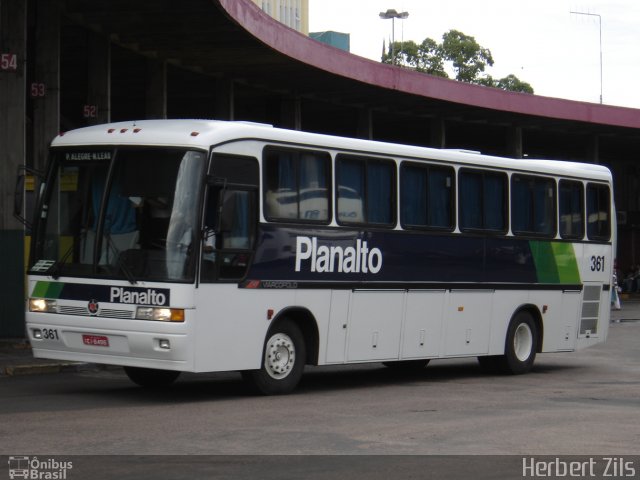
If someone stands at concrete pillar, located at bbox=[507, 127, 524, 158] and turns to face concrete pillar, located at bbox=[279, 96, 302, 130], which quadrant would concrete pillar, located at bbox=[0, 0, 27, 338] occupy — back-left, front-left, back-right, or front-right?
front-left

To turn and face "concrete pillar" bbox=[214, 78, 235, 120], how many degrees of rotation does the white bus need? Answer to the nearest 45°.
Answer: approximately 135° to its right

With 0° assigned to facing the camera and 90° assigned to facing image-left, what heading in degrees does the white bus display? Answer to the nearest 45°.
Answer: approximately 45°

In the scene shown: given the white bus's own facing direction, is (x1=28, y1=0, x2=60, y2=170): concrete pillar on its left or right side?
on its right

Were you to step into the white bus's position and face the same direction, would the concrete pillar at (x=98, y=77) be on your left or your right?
on your right

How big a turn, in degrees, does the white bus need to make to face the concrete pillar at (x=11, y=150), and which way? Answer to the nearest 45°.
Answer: approximately 90° to its right

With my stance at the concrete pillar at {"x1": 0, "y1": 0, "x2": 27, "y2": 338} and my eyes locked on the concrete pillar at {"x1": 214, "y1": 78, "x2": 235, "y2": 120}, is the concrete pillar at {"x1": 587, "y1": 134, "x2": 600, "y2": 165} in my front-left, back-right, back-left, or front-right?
front-right

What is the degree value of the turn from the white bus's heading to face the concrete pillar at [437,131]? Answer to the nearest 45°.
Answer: approximately 135° to its right
